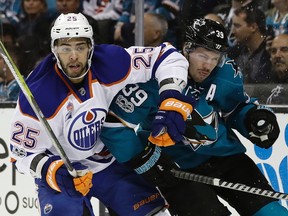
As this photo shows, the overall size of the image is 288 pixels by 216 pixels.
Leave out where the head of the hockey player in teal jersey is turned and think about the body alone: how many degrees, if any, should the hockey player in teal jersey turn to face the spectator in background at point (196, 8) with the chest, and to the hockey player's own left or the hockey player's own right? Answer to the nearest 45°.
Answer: approximately 135° to the hockey player's own right

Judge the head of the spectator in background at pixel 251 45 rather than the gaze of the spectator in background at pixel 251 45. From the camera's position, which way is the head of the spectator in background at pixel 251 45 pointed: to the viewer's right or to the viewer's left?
to the viewer's left

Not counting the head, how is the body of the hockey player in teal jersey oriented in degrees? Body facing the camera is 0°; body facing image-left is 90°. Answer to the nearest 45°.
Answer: approximately 45°

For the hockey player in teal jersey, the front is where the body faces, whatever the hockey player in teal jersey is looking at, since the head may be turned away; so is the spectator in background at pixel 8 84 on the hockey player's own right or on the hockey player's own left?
on the hockey player's own right

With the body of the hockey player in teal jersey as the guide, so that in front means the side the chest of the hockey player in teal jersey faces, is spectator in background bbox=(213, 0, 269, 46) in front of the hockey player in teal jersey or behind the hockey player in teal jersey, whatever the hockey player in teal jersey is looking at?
behind
